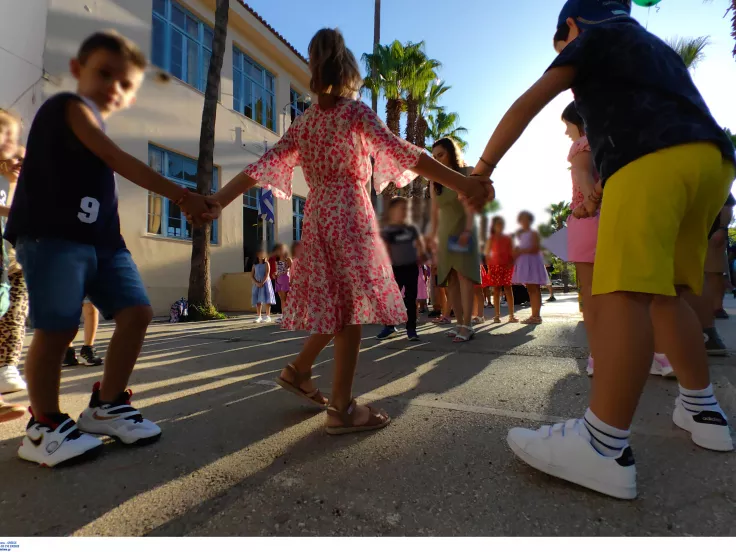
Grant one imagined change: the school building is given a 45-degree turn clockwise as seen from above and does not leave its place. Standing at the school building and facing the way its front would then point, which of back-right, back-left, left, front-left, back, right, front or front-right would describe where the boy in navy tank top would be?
front

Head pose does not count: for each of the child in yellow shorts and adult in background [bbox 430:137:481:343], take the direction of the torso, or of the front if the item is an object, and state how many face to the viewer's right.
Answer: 0

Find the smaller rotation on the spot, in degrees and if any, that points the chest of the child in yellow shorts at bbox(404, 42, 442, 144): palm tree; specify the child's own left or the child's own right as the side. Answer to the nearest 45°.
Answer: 0° — they already face it

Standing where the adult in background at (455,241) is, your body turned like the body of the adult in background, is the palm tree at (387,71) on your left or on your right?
on your right

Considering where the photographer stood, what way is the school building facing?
facing the viewer and to the right of the viewer

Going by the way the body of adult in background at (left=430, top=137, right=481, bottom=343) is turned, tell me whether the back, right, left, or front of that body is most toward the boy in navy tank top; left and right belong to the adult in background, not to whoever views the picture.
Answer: front

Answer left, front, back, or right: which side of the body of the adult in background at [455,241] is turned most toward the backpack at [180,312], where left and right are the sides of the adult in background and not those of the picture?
right

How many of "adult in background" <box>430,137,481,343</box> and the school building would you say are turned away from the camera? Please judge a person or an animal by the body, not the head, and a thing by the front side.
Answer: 0

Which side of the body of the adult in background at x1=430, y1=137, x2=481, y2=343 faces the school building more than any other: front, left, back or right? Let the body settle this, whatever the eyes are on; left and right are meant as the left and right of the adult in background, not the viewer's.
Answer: right

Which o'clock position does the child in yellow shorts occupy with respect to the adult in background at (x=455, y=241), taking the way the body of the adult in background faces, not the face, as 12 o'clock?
The child in yellow shorts is roughly at 10 o'clock from the adult in background.

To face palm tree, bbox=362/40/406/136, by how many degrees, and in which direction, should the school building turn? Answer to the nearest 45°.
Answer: approximately 90° to its left

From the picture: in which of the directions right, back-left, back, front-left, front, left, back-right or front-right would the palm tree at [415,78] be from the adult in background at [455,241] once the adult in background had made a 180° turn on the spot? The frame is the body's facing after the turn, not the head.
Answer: front-left

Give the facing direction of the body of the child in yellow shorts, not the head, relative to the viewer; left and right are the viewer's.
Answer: facing away from the viewer and to the left of the viewer

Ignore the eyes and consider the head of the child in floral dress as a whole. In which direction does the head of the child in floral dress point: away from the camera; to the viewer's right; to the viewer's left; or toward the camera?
away from the camera

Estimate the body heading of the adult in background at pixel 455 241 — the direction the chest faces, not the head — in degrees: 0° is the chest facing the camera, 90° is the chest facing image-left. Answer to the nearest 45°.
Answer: approximately 45°

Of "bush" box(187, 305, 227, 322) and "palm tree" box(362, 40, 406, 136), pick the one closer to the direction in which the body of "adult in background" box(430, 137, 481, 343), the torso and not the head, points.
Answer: the bush
